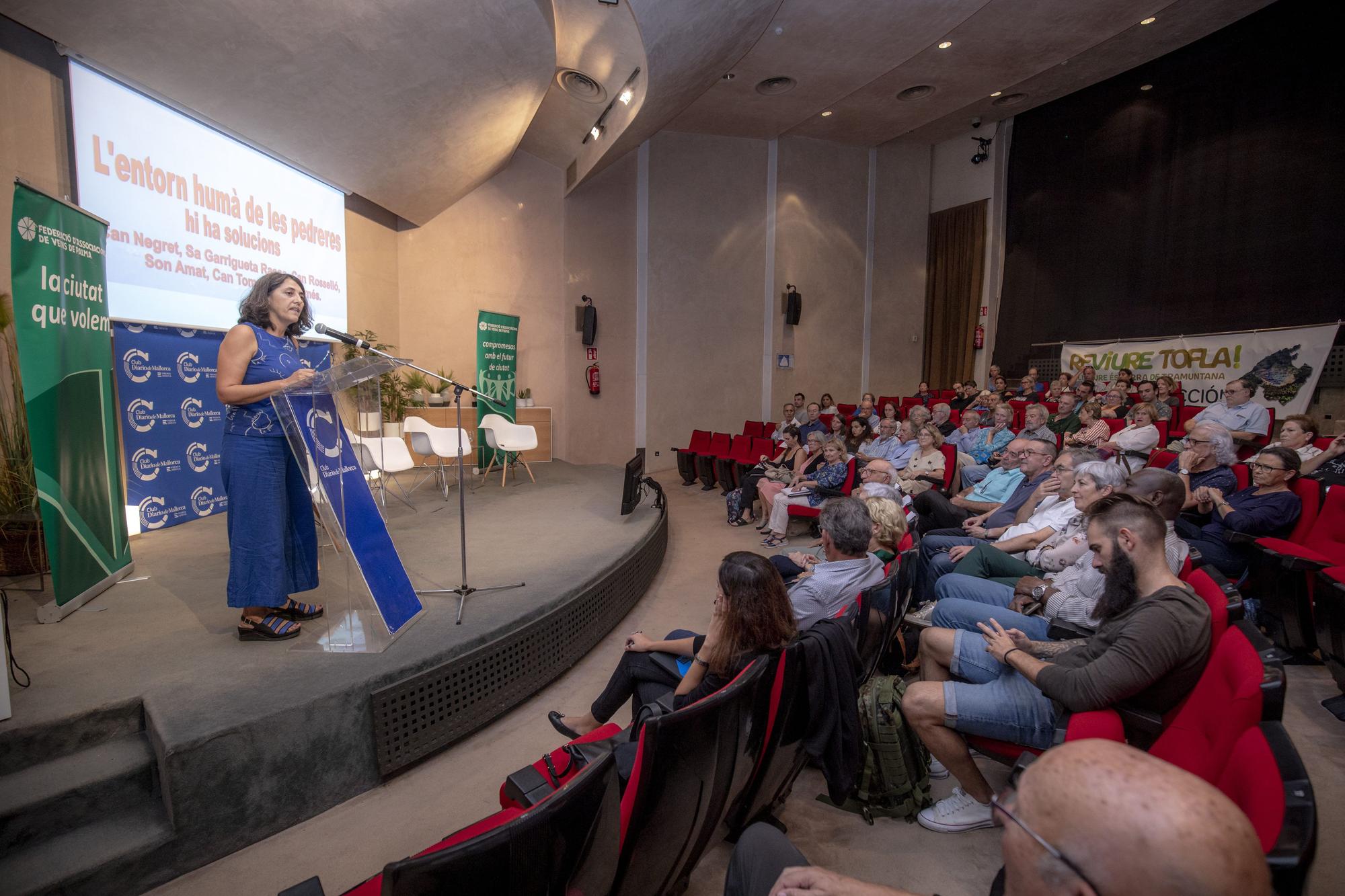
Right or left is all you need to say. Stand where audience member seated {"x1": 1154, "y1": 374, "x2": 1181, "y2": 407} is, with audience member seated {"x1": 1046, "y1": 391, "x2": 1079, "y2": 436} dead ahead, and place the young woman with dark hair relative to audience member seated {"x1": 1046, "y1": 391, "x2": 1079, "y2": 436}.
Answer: left

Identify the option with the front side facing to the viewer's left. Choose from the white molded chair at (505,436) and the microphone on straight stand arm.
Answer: the microphone on straight stand arm

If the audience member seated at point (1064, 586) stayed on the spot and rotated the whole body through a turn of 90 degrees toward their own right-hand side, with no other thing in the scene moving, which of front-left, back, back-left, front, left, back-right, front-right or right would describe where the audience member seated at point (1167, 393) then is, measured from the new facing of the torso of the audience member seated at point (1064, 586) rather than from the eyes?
front

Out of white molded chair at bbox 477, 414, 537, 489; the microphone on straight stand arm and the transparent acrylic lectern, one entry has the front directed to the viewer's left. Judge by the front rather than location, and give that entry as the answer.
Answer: the microphone on straight stand arm

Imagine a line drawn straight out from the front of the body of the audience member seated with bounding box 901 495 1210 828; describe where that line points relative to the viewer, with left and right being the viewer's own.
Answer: facing to the left of the viewer

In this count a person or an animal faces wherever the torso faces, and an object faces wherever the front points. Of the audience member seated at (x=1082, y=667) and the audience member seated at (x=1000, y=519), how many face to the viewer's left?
2

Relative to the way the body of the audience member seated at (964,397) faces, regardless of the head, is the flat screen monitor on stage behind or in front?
in front

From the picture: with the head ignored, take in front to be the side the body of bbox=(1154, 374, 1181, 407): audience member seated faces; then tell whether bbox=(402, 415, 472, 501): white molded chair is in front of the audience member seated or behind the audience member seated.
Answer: in front

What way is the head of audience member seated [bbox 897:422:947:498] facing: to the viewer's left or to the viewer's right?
to the viewer's left

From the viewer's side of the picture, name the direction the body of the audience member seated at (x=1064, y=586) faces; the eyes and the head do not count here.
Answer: to the viewer's left
